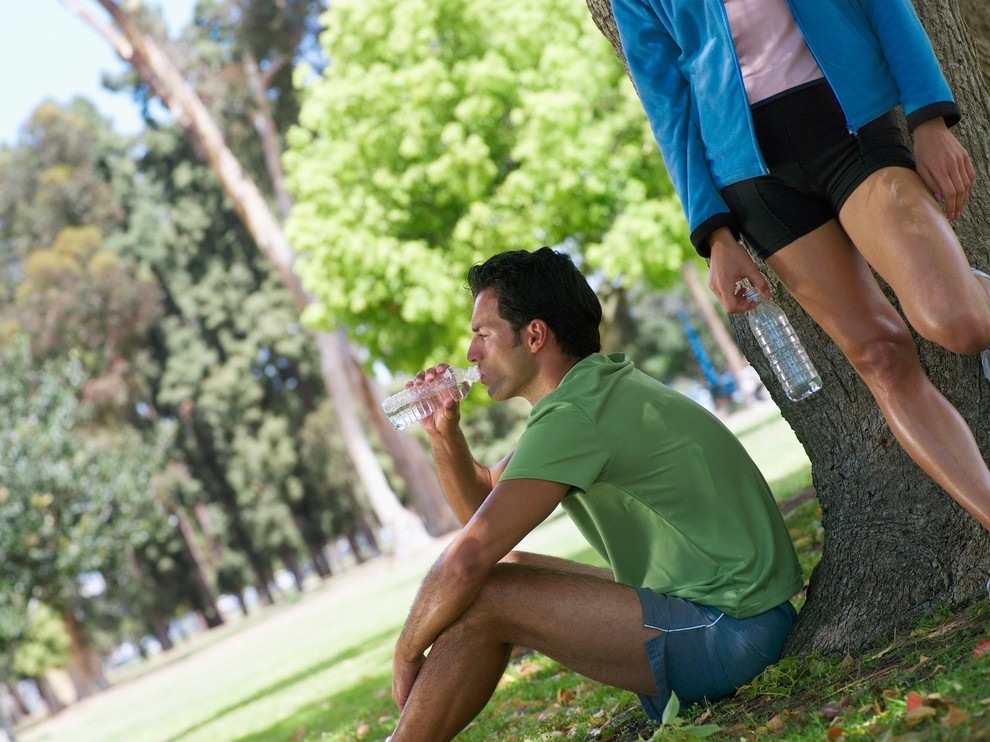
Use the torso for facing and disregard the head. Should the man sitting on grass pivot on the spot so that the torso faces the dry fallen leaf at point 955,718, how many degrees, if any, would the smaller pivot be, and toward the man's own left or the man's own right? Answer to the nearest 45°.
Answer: approximately 135° to the man's own left

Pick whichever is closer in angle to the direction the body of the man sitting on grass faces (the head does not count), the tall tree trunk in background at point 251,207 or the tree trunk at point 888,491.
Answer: the tall tree trunk in background

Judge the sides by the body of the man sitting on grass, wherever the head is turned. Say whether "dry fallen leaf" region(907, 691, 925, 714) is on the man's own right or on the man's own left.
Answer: on the man's own left

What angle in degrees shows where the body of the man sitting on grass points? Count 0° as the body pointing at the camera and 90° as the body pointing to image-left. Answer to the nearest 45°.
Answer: approximately 90°

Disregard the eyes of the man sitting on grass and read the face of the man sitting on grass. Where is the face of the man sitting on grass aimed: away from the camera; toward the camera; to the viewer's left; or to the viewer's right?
to the viewer's left

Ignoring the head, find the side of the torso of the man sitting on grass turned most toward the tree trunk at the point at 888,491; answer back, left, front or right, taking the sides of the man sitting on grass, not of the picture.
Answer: back

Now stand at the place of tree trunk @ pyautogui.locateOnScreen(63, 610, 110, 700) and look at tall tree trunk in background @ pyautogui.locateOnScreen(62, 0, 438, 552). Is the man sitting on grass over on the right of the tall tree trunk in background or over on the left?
right

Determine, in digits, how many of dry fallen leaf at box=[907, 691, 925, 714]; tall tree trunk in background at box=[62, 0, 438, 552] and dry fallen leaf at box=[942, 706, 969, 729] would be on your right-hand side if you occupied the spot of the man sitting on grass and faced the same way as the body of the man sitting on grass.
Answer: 1

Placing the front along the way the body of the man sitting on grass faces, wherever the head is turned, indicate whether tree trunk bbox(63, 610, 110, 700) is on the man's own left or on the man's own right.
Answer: on the man's own right
